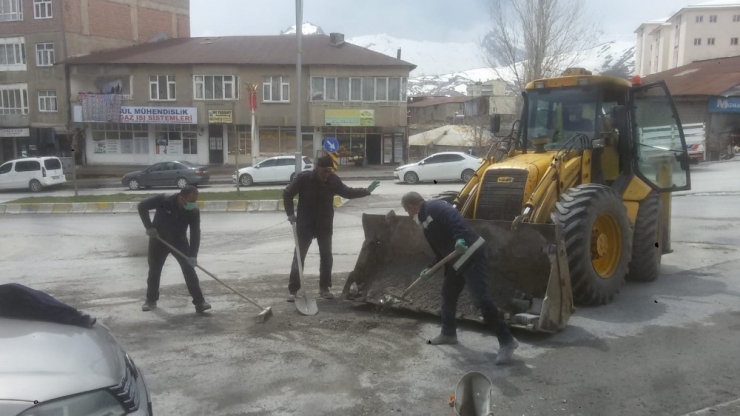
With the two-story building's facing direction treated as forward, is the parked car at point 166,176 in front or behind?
in front

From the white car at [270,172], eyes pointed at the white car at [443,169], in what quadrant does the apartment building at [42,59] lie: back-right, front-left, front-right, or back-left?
back-left

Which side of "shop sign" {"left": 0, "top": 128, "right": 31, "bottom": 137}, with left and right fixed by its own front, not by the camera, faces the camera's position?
front

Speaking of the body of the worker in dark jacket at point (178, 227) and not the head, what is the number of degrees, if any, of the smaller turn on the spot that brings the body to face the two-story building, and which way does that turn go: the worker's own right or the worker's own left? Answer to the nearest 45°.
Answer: approximately 135° to the worker's own left

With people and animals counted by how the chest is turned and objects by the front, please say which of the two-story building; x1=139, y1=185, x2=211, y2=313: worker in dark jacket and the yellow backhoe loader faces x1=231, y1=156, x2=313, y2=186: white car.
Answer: the two-story building

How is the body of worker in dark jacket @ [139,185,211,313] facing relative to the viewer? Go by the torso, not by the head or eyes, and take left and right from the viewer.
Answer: facing the viewer and to the right of the viewer

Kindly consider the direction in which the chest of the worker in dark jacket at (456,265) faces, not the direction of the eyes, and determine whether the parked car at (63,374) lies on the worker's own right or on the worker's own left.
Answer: on the worker's own left

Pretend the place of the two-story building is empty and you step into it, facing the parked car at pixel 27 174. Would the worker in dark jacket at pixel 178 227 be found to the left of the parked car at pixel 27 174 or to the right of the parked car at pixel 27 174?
left

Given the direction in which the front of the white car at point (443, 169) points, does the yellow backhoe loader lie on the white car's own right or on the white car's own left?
on the white car's own left

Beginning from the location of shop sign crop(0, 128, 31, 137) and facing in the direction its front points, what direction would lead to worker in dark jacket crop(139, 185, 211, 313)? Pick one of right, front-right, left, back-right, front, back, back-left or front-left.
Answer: front

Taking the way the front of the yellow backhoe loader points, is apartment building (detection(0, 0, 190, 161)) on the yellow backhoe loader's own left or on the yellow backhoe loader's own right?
on the yellow backhoe loader's own right

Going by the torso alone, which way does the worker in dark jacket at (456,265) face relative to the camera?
to the viewer's left

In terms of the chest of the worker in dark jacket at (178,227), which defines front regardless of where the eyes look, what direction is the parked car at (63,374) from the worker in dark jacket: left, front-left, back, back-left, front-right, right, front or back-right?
front-right

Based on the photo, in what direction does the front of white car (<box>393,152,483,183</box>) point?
to the viewer's left

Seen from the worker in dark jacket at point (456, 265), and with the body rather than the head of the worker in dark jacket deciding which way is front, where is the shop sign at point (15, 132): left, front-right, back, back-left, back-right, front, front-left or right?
front-right

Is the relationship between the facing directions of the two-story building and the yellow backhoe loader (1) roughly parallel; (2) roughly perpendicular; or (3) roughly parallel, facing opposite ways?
roughly perpendicular

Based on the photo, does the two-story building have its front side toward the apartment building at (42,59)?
no

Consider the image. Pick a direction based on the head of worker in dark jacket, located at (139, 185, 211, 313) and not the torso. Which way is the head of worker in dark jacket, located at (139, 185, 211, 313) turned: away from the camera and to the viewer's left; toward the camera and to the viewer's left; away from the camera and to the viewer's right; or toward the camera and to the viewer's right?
toward the camera and to the viewer's right

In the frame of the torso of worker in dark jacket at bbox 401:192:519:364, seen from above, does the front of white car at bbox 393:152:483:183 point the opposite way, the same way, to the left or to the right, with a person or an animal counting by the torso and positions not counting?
the same way
